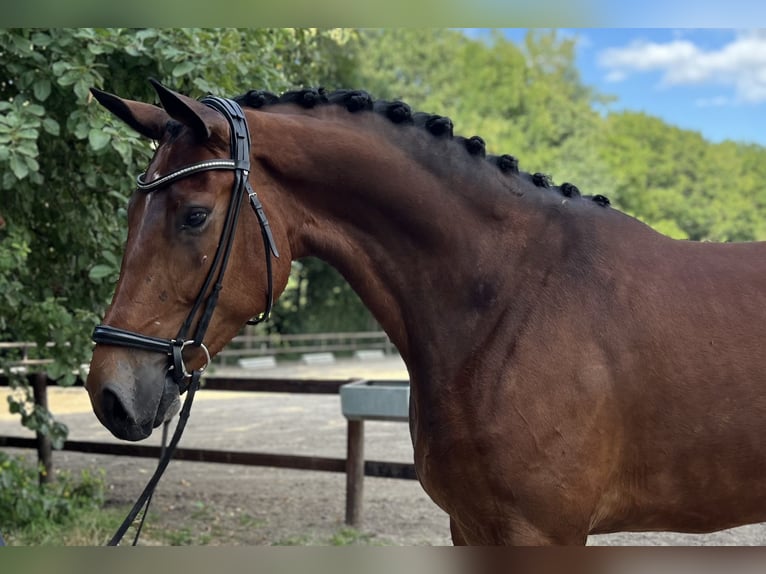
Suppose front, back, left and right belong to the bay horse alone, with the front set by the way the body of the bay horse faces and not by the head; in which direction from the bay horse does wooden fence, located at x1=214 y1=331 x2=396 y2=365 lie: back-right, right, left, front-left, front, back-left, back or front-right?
right

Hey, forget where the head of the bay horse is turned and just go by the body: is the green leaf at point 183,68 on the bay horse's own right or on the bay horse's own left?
on the bay horse's own right

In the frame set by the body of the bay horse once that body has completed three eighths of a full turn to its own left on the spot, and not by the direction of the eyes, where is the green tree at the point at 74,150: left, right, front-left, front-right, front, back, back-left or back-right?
back

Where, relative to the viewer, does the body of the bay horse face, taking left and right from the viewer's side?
facing to the left of the viewer

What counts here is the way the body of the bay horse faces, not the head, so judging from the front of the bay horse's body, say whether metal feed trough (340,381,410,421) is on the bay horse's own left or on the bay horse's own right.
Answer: on the bay horse's own right
